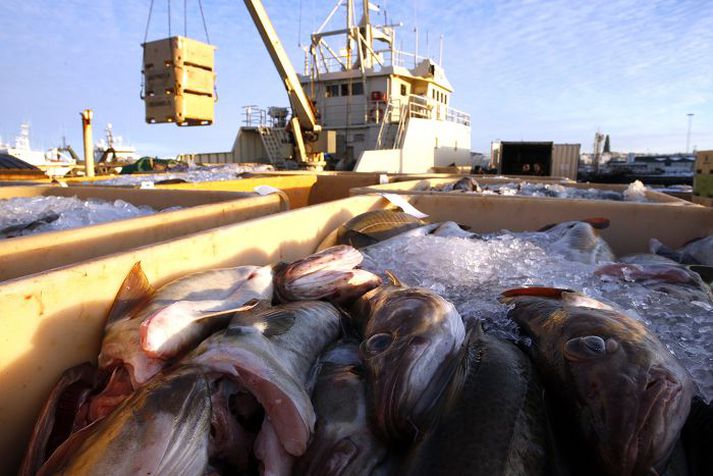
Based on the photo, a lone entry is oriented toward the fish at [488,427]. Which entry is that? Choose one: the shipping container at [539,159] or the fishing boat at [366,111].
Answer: the shipping container

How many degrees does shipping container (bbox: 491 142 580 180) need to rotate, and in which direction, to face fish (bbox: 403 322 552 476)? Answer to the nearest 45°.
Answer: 0° — it already faces it

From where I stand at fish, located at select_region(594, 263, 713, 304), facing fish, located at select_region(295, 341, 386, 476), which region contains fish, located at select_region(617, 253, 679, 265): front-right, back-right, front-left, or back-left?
back-right

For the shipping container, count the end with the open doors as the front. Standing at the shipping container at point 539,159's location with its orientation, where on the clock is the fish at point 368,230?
The fish is roughly at 12 o'clock from the shipping container.

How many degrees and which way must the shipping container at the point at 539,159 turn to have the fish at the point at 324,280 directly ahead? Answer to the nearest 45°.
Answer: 0° — it already faces it

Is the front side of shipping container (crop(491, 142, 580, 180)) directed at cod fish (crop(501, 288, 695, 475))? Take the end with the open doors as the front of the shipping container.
yes
